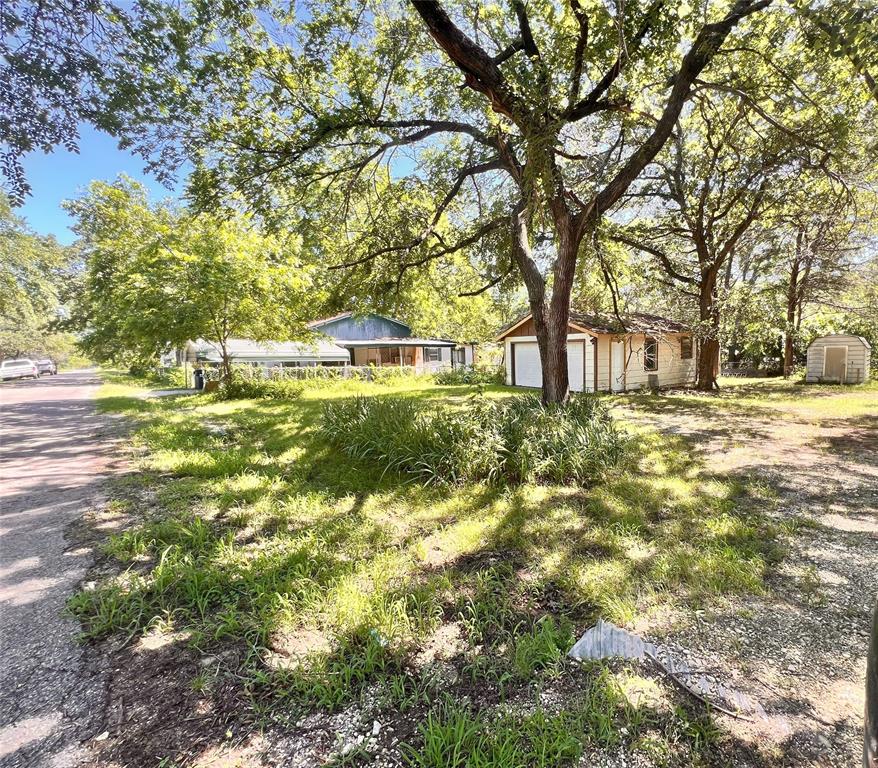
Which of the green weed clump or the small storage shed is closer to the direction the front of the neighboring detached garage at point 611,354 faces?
the green weed clump

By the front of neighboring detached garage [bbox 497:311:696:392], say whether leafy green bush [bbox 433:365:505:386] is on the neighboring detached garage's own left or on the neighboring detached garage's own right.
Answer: on the neighboring detached garage's own right

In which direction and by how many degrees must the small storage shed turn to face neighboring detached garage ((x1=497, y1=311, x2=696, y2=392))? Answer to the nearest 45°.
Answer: approximately 45° to its right

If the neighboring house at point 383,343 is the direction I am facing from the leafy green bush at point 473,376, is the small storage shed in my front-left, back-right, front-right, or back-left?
back-right

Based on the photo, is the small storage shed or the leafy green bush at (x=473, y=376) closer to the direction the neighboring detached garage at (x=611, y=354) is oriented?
the leafy green bush

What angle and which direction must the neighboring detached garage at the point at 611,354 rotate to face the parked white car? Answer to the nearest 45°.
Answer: approximately 45° to its right

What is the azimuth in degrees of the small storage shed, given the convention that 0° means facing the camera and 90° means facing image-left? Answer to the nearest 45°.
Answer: approximately 0°

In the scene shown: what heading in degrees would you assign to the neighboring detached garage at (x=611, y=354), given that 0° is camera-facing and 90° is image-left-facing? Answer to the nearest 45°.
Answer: approximately 45°
